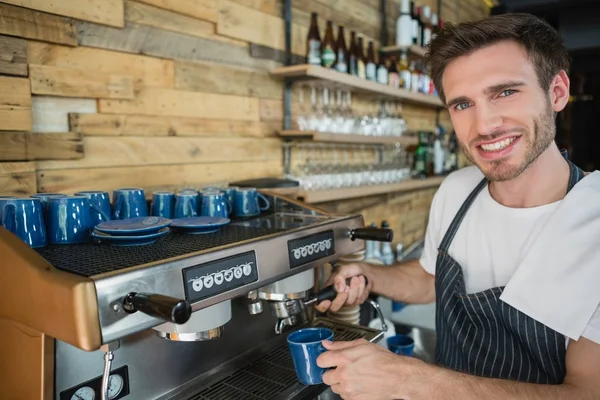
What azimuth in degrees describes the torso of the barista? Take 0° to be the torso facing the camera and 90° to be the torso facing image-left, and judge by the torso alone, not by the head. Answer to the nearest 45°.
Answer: approximately 45°

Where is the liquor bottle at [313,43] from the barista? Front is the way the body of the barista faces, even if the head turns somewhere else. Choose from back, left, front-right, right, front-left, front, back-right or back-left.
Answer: right

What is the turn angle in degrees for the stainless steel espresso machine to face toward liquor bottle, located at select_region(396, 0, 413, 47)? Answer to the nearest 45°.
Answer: approximately 90° to its left

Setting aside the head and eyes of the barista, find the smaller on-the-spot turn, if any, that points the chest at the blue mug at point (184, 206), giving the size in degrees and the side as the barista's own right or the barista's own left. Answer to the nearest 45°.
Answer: approximately 45° to the barista's own right

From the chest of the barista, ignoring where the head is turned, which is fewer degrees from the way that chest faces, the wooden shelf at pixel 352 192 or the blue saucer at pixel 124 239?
the blue saucer

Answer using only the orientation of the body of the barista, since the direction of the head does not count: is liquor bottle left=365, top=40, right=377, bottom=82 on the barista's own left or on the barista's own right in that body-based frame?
on the barista's own right

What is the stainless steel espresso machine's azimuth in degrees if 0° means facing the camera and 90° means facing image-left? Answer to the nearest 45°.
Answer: approximately 315°

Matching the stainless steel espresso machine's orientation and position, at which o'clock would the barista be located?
The barista is roughly at 10 o'clock from the stainless steel espresso machine.

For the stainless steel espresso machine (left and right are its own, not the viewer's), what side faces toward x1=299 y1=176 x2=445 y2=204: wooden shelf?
left

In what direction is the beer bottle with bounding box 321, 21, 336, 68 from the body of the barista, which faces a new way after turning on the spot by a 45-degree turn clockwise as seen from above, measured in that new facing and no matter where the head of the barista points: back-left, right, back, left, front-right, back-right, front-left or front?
front-right
